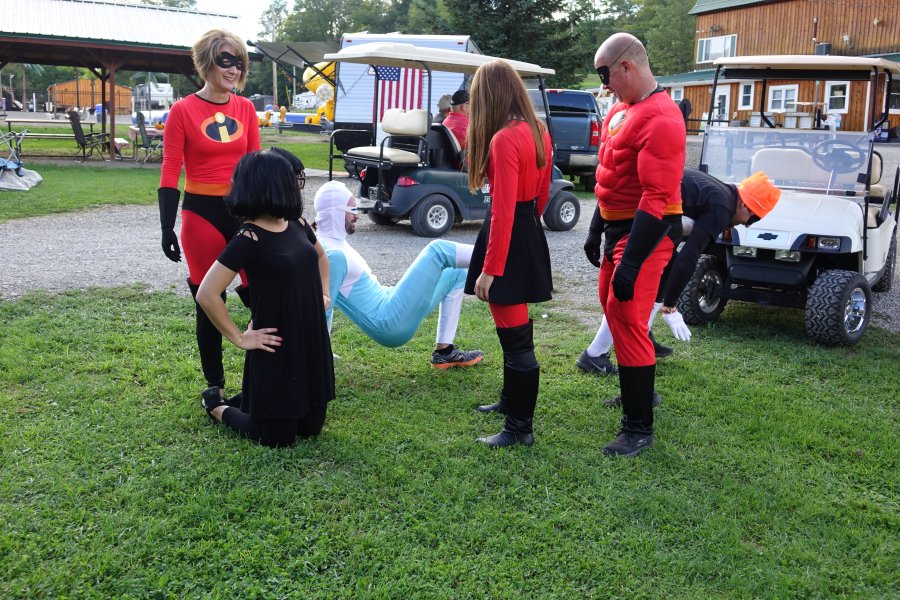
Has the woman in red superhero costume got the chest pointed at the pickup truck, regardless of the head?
no

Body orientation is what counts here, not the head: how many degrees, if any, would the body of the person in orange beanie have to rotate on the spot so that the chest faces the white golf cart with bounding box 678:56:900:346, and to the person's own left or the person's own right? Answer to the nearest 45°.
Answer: approximately 45° to the person's own left

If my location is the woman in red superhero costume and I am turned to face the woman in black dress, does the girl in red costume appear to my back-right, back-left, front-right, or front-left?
front-left

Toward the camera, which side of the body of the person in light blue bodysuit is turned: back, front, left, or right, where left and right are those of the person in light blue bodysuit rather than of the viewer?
right

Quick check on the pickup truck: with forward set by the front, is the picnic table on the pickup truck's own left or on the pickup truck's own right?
on the pickup truck's own left

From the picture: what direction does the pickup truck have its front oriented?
away from the camera

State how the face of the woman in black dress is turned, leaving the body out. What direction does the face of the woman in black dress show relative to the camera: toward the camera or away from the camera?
away from the camera

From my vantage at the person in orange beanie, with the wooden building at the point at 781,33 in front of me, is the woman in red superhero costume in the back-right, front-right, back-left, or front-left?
back-left

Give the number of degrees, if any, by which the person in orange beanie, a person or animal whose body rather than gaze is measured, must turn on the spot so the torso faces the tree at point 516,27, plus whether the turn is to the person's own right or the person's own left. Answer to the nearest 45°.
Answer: approximately 90° to the person's own left

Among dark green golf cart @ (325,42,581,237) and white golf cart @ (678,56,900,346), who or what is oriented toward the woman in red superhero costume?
white golf cart @ (678,56,900,346)

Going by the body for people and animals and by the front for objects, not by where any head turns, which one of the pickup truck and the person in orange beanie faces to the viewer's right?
the person in orange beanie

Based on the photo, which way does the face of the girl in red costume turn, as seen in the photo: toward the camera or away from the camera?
away from the camera

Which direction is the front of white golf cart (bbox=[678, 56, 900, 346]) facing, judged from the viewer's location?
facing the viewer and to the left of the viewer
